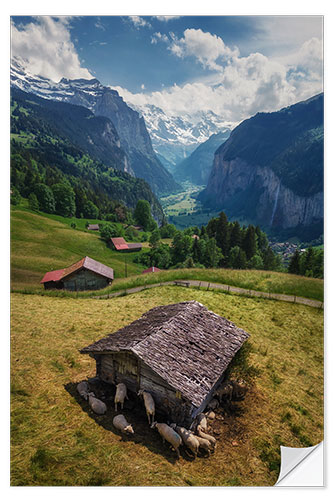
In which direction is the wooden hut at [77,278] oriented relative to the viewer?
toward the camera

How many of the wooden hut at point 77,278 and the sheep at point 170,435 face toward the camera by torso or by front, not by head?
1

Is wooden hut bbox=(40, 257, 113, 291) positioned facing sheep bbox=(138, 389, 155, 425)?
yes

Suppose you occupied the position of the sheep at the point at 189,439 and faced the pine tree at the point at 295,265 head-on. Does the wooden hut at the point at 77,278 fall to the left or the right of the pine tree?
left

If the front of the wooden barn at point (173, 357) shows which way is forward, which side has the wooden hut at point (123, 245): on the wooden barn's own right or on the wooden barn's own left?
on the wooden barn's own right

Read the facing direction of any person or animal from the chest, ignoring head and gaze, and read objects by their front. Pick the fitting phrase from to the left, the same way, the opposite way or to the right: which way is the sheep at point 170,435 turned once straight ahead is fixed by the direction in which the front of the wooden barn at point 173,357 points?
to the right

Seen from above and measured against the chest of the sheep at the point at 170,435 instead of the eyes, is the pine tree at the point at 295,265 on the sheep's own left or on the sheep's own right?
on the sheep's own right

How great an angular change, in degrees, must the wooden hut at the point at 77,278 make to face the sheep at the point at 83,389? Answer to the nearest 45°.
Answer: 0° — it already faces it

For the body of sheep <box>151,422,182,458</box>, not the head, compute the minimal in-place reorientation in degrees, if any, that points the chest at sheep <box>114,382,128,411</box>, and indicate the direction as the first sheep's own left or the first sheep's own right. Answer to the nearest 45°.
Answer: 0° — it already faces it
